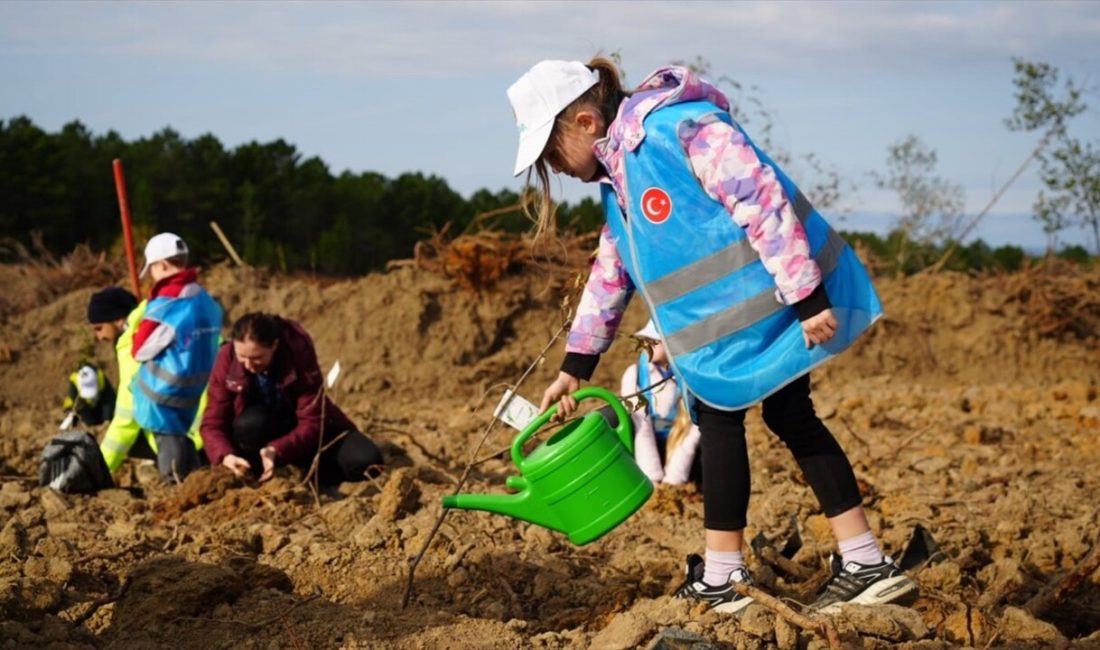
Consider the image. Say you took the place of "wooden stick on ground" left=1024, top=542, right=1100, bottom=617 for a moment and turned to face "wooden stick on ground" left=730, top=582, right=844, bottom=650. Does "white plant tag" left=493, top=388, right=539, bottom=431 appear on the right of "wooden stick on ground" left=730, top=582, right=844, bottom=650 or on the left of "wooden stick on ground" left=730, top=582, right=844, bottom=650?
right

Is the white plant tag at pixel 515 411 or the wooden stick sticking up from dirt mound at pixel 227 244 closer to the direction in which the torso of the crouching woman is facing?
the white plant tag

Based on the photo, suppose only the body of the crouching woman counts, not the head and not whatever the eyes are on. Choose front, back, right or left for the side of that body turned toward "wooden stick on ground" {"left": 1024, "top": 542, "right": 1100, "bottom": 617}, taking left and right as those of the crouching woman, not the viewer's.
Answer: left

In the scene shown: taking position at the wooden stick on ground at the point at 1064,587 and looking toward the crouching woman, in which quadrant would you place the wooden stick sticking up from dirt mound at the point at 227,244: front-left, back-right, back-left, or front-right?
front-right

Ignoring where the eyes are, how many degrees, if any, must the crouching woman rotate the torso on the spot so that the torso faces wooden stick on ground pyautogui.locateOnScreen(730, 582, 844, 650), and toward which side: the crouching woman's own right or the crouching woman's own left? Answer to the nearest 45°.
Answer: approximately 45° to the crouching woman's own left

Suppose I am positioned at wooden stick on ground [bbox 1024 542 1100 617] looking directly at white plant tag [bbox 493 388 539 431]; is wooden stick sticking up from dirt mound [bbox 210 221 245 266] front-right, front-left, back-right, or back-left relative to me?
front-right

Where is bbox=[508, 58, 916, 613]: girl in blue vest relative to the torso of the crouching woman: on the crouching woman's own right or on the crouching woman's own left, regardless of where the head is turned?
on the crouching woman's own left

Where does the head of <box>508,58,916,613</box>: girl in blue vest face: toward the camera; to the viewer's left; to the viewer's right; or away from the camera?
to the viewer's left

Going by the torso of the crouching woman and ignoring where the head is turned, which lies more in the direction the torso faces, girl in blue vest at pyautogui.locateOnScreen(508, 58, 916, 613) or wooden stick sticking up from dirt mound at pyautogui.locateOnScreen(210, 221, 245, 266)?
the girl in blue vest

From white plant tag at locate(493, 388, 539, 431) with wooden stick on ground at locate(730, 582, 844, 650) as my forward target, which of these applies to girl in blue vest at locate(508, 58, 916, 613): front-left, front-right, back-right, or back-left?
front-left

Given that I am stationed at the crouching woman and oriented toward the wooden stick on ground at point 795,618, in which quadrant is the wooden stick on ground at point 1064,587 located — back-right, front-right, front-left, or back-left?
front-left

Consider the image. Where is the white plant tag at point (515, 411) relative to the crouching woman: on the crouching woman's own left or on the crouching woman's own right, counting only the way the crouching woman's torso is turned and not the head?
on the crouching woman's own left

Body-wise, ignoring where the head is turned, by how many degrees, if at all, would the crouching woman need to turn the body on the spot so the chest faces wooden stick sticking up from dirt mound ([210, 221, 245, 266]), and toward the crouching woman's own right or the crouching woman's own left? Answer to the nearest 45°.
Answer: approximately 135° to the crouching woman's own right

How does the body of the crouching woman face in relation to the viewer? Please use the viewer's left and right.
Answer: facing the viewer and to the left of the viewer
